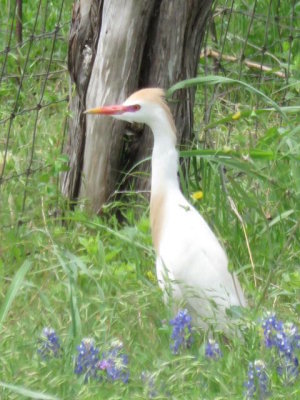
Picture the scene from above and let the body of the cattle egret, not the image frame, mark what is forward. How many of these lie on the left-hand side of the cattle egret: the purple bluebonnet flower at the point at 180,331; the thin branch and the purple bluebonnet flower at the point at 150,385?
2

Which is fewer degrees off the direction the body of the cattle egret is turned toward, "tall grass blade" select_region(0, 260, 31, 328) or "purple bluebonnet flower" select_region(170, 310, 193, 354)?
the tall grass blade

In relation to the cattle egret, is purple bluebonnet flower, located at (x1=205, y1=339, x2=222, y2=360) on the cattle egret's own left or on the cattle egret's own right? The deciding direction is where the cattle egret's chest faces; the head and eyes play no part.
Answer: on the cattle egret's own left

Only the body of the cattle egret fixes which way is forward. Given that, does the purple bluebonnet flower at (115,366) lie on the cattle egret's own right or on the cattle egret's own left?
on the cattle egret's own left

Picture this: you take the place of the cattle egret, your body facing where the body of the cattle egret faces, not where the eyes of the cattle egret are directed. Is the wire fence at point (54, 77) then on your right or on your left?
on your right

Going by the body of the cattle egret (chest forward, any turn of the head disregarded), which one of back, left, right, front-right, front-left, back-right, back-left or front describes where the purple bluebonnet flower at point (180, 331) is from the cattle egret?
left

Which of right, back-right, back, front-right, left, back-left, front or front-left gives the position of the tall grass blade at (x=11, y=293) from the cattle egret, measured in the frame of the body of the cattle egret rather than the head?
front-left

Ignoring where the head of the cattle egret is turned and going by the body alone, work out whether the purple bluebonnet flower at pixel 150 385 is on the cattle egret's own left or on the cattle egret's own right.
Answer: on the cattle egret's own left

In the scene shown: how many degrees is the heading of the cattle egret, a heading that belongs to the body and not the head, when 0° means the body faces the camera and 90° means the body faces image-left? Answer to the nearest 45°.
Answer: approximately 90°
